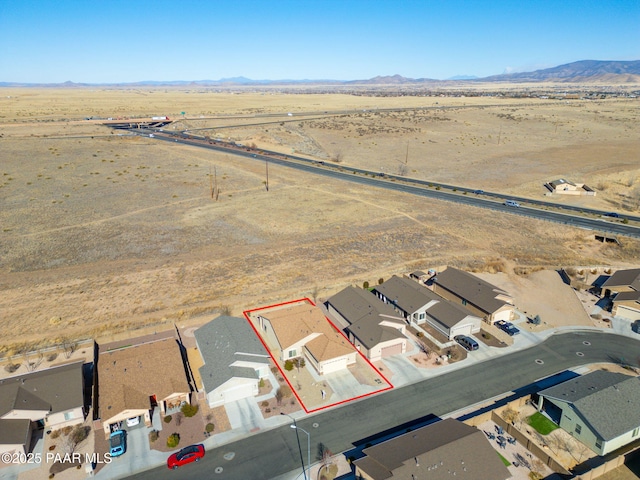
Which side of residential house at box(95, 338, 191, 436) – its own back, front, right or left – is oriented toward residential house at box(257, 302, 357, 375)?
left

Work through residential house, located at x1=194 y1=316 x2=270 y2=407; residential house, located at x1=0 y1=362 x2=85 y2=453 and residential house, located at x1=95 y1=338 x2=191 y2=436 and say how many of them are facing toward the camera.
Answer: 3

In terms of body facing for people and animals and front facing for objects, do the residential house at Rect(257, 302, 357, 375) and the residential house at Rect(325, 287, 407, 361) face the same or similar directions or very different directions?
same or similar directions

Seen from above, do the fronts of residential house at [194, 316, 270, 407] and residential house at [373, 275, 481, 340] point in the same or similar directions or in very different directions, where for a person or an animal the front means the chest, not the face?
same or similar directions

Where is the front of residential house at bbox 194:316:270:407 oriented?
toward the camera

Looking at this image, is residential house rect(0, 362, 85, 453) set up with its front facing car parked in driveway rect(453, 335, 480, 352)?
no

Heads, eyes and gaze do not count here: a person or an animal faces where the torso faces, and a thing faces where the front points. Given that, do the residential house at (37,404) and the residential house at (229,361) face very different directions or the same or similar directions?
same or similar directions

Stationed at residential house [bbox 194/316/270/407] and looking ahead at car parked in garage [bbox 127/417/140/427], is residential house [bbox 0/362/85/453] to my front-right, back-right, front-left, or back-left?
front-right

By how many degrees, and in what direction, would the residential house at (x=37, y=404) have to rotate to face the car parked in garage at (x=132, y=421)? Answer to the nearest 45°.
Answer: approximately 45° to its left

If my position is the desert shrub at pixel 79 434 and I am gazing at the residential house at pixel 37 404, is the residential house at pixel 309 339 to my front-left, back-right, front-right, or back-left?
back-right

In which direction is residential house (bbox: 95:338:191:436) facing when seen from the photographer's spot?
facing the viewer

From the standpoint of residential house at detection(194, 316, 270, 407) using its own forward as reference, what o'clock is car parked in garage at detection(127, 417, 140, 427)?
The car parked in garage is roughly at 2 o'clock from the residential house.

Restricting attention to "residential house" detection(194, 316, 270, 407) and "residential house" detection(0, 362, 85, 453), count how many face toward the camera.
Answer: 2

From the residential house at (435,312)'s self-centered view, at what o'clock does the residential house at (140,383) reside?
the residential house at (140,383) is roughly at 3 o'clock from the residential house at (435,312).

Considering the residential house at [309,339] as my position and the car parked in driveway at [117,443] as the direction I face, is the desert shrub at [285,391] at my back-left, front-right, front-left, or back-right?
front-left

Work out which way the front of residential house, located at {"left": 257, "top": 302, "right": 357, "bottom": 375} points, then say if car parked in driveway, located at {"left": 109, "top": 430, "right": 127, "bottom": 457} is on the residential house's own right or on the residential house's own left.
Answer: on the residential house's own right

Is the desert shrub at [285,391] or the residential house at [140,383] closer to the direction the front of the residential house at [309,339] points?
the desert shrub

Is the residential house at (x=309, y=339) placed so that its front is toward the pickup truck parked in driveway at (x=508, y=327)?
no

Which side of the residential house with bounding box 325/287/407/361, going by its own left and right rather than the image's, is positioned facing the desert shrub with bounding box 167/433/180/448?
right
